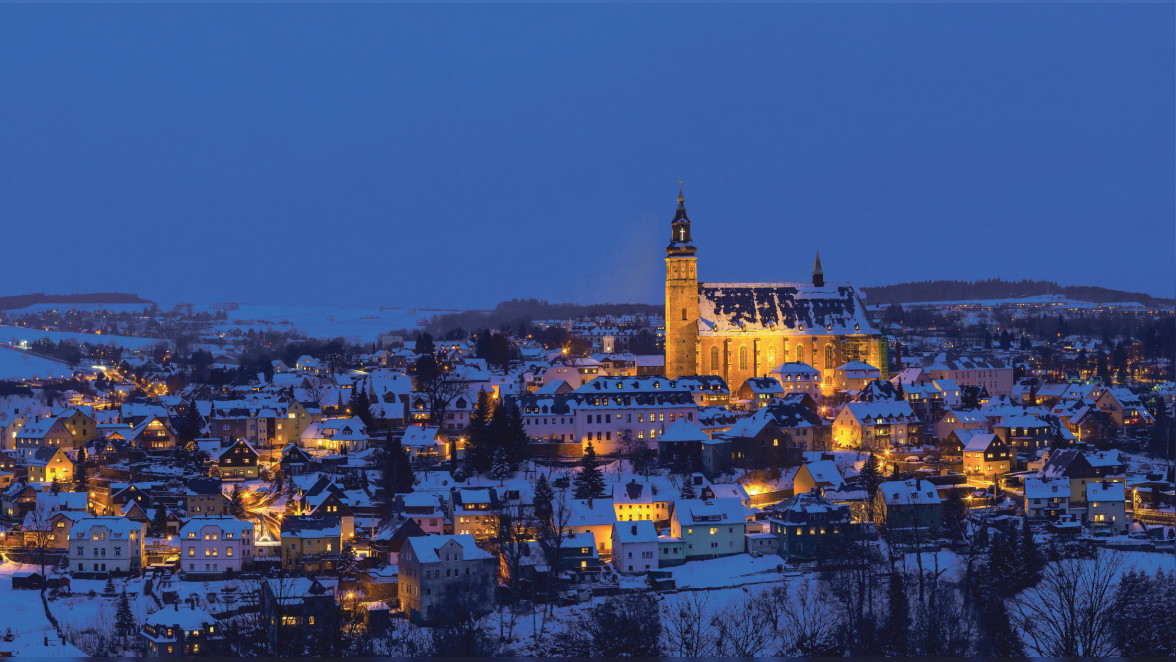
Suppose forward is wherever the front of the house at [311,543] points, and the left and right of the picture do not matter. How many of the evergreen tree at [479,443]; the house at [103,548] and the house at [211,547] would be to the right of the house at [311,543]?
2

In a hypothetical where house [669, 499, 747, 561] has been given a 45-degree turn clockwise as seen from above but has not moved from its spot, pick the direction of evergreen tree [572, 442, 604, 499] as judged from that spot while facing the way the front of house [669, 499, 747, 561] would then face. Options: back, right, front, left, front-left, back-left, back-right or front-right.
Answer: right

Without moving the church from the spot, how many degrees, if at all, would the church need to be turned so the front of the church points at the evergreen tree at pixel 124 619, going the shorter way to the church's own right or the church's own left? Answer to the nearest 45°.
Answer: approximately 45° to the church's own left

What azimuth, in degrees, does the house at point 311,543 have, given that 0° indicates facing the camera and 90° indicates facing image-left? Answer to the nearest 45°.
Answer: approximately 0°

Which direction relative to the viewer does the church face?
to the viewer's left

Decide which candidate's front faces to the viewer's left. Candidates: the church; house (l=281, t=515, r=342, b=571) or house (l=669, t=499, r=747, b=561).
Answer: the church

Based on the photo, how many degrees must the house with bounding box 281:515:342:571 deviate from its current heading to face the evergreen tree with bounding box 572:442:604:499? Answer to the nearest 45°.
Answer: approximately 90° to its left

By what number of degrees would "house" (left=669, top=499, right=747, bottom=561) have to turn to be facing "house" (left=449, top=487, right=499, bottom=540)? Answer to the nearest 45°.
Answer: approximately 90° to its right

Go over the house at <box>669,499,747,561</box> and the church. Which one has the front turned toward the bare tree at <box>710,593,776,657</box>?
the house

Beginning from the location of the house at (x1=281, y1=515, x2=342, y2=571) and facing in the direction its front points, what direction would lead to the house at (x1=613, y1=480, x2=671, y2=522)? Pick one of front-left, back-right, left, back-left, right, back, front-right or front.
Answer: left

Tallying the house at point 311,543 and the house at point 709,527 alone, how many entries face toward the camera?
2

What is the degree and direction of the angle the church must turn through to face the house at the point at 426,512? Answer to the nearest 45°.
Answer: approximately 90° to its left

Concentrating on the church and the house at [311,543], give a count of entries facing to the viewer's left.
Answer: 1

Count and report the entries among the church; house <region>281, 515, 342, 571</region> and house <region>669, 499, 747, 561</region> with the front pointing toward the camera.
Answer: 2

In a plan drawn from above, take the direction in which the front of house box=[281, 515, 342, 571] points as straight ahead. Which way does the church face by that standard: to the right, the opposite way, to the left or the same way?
to the right
